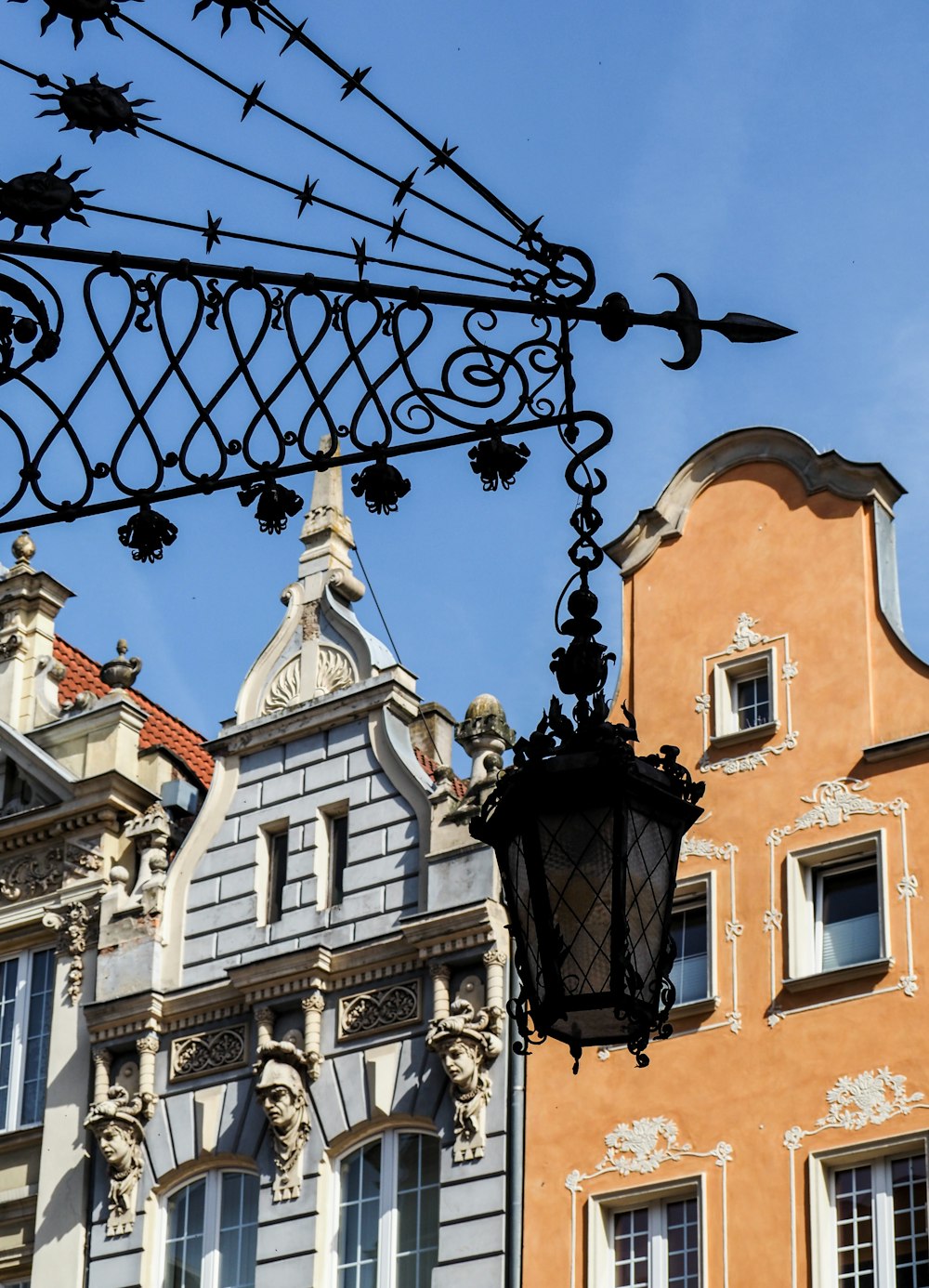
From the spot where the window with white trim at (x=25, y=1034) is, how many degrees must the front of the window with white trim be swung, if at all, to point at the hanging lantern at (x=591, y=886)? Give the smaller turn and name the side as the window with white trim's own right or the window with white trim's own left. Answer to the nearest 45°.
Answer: approximately 45° to the window with white trim's own left

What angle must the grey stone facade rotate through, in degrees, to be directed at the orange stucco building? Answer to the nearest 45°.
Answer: approximately 90° to its left

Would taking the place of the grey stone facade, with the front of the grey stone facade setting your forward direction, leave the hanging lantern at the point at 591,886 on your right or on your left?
on your left

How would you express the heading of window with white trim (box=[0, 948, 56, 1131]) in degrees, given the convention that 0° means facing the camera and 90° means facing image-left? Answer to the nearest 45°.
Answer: approximately 45°

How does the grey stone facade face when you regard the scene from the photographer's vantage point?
facing the viewer and to the left of the viewer

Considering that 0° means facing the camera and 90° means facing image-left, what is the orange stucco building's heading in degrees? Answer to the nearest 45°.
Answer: approximately 45°

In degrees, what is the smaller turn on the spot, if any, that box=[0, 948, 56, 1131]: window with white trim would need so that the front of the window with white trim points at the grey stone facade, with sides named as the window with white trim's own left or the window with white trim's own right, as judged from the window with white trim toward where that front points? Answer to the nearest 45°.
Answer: approximately 90° to the window with white trim's own left

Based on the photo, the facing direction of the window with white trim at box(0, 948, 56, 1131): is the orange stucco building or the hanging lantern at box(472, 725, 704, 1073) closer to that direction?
the hanging lantern

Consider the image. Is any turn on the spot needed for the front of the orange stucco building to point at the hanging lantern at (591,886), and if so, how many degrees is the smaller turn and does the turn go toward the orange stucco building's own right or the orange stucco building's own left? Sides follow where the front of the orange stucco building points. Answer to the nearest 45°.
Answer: approximately 45° to the orange stucco building's own left

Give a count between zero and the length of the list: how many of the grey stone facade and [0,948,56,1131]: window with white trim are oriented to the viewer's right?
0

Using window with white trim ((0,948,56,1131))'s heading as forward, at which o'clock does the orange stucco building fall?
The orange stucco building is roughly at 9 o'clock from the window with white trim.
